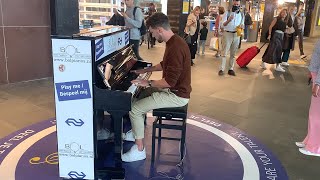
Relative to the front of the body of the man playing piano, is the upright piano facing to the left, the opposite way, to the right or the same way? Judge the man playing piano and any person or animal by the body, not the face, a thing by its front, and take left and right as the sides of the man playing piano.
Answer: the opposite way

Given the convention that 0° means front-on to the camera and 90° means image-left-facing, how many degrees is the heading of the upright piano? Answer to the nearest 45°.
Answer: approximately 270°

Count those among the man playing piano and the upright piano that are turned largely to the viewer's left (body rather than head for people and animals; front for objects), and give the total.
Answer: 1

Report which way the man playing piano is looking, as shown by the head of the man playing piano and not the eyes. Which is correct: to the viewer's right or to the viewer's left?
to the viewer's left

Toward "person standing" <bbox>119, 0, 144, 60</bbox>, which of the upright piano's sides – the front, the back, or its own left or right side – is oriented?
left

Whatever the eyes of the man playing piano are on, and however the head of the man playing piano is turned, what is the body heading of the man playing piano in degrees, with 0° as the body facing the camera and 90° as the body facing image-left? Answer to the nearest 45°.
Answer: approximately 90°

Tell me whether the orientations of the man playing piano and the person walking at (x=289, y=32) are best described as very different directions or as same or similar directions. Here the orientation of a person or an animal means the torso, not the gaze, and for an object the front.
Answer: very different directions

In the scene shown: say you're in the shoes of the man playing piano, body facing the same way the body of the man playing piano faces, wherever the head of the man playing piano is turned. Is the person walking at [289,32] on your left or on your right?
on your right

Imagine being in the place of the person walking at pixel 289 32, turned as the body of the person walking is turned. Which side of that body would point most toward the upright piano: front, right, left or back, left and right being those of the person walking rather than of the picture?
right
